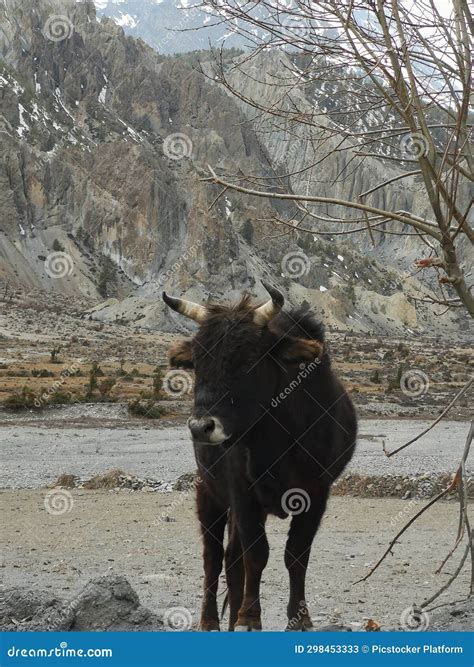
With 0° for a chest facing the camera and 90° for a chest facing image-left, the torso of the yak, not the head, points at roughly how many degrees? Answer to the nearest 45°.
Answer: approximately 45°

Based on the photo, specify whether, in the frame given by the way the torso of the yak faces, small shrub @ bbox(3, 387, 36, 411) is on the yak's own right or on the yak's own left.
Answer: on the yak's own right

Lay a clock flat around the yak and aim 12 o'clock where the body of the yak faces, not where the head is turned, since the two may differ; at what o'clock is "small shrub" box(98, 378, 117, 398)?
The small shrub is roughly at 4 o'clock from the yak.

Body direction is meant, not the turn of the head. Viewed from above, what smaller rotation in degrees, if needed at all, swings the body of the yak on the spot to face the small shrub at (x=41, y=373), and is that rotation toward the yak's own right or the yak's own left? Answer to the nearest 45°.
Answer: approximately 135° to the yak's own right
